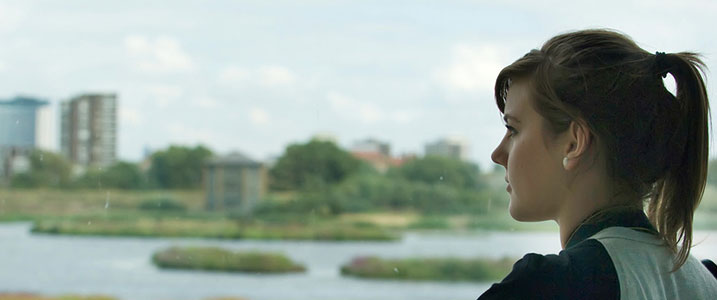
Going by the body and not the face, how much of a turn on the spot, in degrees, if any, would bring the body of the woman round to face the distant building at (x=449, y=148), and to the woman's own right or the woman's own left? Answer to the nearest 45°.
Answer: approximately 45° to the woman's own right

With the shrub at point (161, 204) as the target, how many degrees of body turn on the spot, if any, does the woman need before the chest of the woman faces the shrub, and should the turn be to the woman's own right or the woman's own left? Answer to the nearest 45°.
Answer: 0° — they already face it

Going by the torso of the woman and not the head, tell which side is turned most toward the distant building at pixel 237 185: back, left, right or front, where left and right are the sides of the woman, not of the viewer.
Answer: front

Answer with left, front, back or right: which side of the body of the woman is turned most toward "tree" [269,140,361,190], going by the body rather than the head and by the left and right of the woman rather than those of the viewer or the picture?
front

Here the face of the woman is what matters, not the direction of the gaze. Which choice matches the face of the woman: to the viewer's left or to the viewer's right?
to the viewer's left

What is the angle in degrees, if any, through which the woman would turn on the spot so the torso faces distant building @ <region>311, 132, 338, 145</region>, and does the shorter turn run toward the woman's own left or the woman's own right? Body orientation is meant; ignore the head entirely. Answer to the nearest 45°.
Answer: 0° — they already face it

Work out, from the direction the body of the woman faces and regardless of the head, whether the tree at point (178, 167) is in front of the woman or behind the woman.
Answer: in front

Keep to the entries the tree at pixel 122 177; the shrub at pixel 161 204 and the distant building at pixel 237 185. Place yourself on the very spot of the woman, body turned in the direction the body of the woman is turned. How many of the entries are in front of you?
3

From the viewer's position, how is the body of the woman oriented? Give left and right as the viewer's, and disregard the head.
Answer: facing away from the viewer and to the left of the viewer

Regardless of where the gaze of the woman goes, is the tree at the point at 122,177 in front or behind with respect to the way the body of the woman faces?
in front

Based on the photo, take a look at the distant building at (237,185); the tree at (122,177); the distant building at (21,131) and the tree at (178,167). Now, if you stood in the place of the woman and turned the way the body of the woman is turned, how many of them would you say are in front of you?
4

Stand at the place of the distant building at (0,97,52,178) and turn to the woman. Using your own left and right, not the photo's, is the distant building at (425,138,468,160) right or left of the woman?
left

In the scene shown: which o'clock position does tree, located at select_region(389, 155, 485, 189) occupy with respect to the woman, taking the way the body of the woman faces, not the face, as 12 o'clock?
The tree is roughly at 1 o'clock from the woman.
